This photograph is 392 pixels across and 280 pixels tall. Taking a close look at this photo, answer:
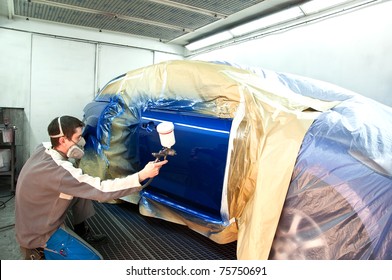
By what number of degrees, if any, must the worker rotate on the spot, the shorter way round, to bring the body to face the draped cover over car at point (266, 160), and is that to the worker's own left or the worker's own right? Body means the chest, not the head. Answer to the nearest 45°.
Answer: approximately 45° to the worker's own right

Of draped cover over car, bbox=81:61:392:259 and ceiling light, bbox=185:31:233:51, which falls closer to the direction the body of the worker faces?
the draped cover over car

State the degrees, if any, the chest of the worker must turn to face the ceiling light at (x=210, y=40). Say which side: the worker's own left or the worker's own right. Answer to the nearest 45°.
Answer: approximately 45° to the worker's own left

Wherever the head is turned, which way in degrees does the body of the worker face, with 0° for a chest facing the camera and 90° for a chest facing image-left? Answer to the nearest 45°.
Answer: approximately 270°

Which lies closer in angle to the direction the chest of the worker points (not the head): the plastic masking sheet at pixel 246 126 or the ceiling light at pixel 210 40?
the plastic masking sheet

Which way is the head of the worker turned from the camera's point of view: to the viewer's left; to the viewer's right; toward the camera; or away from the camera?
to the viewer's right
